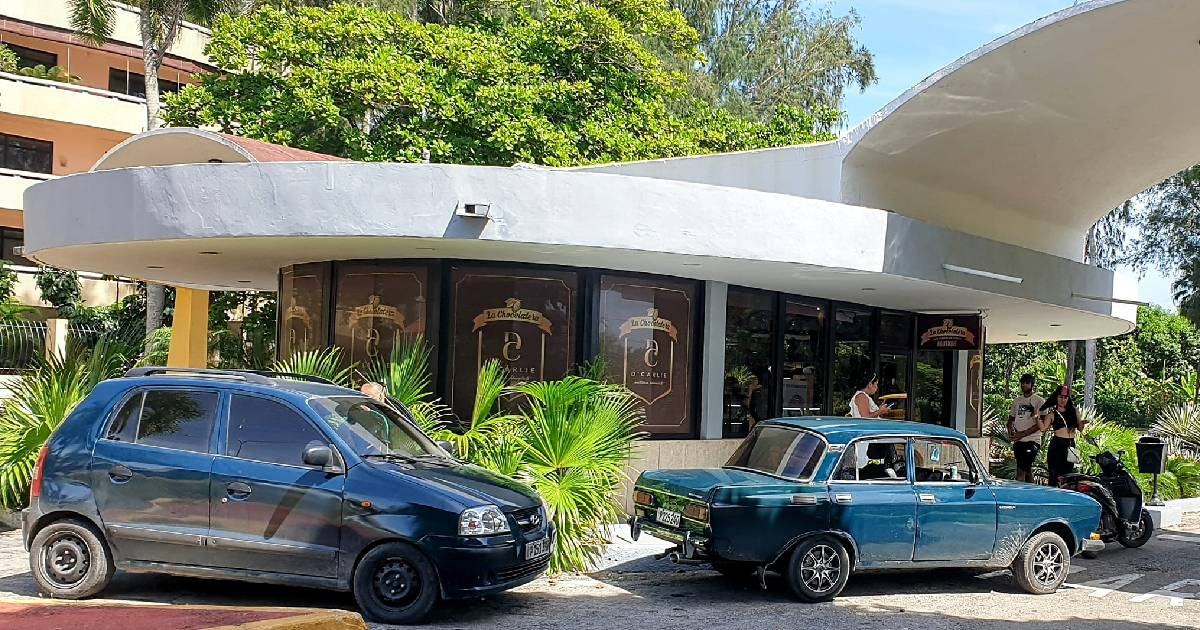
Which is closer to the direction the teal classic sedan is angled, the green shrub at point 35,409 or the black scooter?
the black scooter

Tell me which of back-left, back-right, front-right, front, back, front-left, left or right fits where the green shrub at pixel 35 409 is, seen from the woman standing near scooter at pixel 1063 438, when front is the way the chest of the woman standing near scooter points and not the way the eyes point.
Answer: front-right

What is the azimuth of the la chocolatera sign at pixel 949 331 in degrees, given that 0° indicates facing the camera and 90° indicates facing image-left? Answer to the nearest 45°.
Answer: approximately 0°

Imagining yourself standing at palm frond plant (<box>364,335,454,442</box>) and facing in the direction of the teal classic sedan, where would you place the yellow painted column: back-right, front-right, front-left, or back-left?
back-left

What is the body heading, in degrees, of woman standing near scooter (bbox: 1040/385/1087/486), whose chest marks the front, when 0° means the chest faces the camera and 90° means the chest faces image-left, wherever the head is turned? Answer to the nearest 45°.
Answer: approximately 0°

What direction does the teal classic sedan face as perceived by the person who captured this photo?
facing away from the viewer and to the right of the viewer

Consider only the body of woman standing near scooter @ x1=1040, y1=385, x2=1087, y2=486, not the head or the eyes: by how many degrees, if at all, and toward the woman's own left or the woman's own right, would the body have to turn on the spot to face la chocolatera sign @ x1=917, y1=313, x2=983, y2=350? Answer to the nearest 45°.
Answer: approximately 135° to the woman's own right
